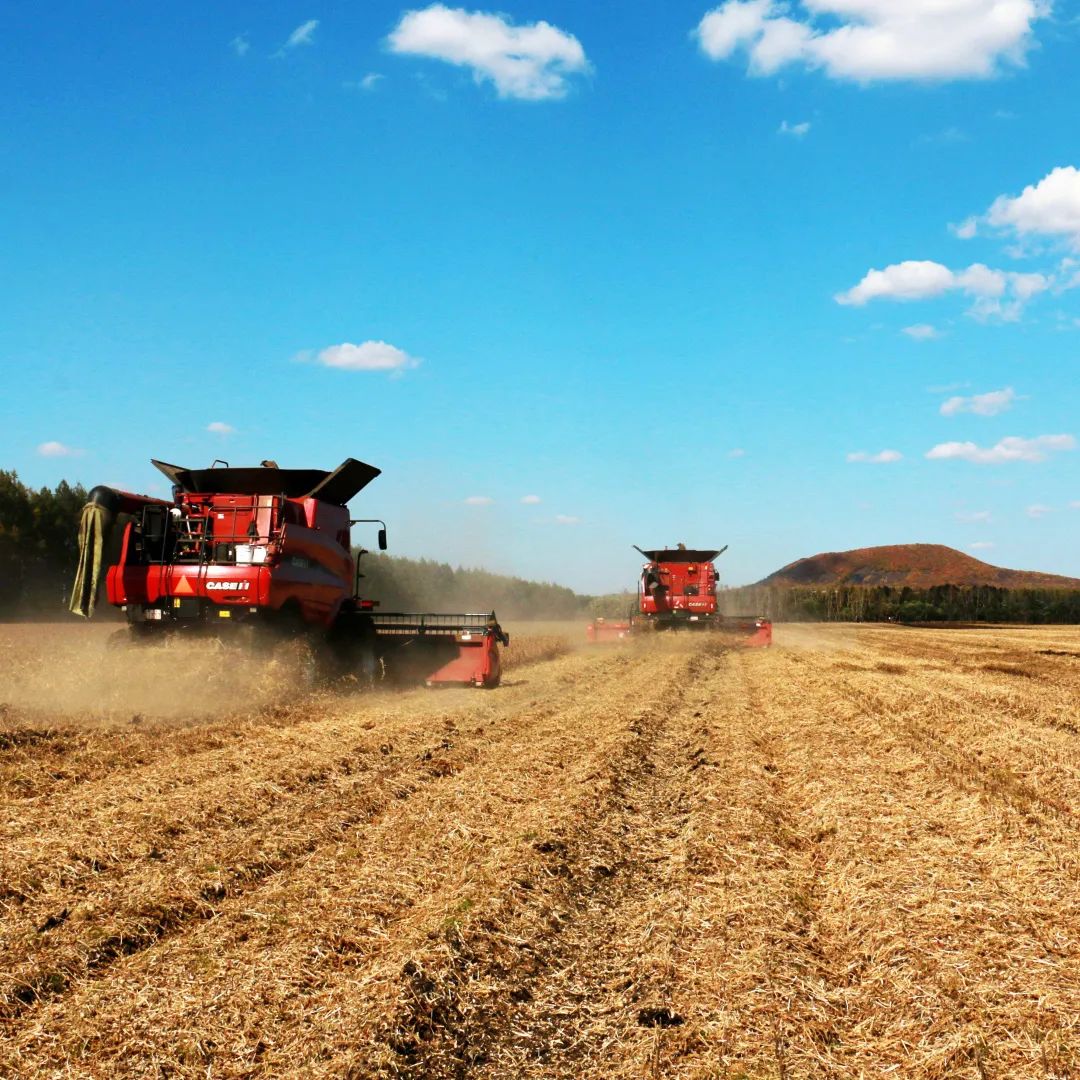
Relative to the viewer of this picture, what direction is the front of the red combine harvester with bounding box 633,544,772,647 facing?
facing away from the viewer

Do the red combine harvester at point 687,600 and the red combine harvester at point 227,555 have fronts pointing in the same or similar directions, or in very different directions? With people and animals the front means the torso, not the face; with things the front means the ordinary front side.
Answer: same or similar directions

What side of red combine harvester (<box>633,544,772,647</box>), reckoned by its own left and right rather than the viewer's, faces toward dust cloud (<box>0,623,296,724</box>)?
back

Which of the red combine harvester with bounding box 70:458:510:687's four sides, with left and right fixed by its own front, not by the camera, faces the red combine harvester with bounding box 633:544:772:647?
front

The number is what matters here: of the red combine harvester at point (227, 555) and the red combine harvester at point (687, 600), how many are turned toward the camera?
0

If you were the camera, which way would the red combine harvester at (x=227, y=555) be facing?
facing away from the viewer and to the right of the viewer

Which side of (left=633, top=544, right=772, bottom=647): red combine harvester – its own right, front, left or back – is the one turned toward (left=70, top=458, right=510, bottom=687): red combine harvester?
back
